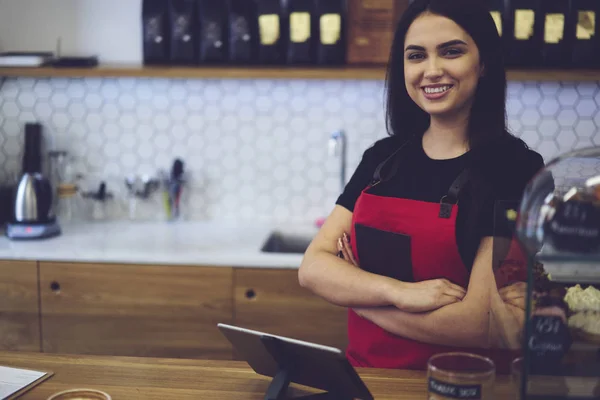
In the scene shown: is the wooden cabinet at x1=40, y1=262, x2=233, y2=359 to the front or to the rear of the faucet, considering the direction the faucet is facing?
to the front

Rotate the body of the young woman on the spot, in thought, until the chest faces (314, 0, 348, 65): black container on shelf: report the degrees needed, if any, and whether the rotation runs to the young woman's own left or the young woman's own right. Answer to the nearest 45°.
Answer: approximately 135° to the young woman's own right

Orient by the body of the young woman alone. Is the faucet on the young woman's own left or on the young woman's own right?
on the young woman's own right

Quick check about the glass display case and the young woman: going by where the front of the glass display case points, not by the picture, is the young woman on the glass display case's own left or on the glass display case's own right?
on the glass display case's own right

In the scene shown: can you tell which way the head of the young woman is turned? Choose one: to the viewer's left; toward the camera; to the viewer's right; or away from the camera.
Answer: toward the camera

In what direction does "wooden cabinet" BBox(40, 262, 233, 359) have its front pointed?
toward the camera

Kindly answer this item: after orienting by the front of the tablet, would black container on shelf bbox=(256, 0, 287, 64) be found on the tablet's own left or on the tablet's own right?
on the tablet's own left

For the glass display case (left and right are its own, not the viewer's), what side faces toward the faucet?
right

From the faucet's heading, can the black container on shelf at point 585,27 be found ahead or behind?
behind
